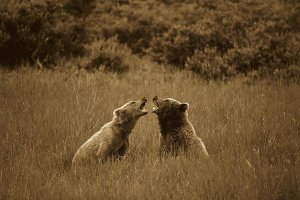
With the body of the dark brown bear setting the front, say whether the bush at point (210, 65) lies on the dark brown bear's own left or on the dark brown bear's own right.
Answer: on the dark brown bear's own right

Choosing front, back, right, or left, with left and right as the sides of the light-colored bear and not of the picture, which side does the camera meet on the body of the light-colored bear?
right

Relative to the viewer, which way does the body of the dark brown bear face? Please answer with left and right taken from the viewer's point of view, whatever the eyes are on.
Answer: facing to the left of the viewer

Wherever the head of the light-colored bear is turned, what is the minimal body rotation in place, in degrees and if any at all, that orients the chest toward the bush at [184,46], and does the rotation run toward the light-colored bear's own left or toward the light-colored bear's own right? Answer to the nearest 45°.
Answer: approximately 90° to the light-colored bear's own left

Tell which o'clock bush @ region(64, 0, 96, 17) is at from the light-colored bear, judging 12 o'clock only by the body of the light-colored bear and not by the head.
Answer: The bush is roughly at 9 o'clock from the light-colored bear.

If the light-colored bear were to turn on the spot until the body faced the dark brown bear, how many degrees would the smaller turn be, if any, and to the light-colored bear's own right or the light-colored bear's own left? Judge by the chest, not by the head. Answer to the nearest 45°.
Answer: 0° — it already faces it

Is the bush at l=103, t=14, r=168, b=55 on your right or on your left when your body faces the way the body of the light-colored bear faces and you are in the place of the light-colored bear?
on your left

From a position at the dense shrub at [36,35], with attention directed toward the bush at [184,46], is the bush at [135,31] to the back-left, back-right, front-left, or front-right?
front-left

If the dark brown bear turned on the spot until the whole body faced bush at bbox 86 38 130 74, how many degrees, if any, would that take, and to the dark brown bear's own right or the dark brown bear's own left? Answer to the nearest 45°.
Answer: approximately 90° to the dark brown bear's own right

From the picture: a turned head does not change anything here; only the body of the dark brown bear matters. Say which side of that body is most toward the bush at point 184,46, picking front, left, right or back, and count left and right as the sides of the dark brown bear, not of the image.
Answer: right

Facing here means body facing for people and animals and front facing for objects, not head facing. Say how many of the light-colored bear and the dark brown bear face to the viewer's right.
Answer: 1

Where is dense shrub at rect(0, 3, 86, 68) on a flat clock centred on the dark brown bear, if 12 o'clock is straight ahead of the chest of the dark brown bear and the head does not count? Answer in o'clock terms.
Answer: The dense shrub is roughly at 2 o'clock from the dark brown bear.

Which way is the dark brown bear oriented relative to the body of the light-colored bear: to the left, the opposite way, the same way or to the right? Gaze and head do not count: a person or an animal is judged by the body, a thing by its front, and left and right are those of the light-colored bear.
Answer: the opposite way
